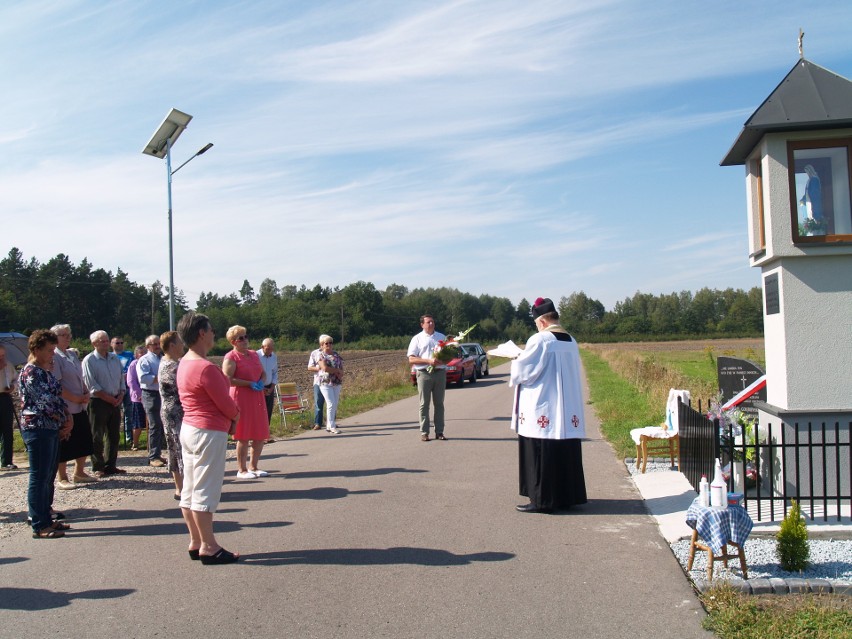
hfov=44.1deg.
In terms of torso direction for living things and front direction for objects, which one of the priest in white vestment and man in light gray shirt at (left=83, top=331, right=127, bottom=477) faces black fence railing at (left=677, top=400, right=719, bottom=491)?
the man in light gray shirt

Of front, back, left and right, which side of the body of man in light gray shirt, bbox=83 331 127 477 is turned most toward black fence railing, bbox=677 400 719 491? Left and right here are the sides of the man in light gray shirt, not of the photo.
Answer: front

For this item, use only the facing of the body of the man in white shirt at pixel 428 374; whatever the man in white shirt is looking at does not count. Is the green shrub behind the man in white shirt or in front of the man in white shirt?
in front

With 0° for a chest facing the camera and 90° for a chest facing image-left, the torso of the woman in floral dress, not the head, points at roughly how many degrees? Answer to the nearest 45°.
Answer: approximately 270°

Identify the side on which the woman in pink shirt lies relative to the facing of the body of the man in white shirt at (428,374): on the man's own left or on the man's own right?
on the man's own right

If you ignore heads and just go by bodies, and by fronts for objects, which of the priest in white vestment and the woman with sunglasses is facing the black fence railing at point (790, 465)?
the woman with sunglasses
